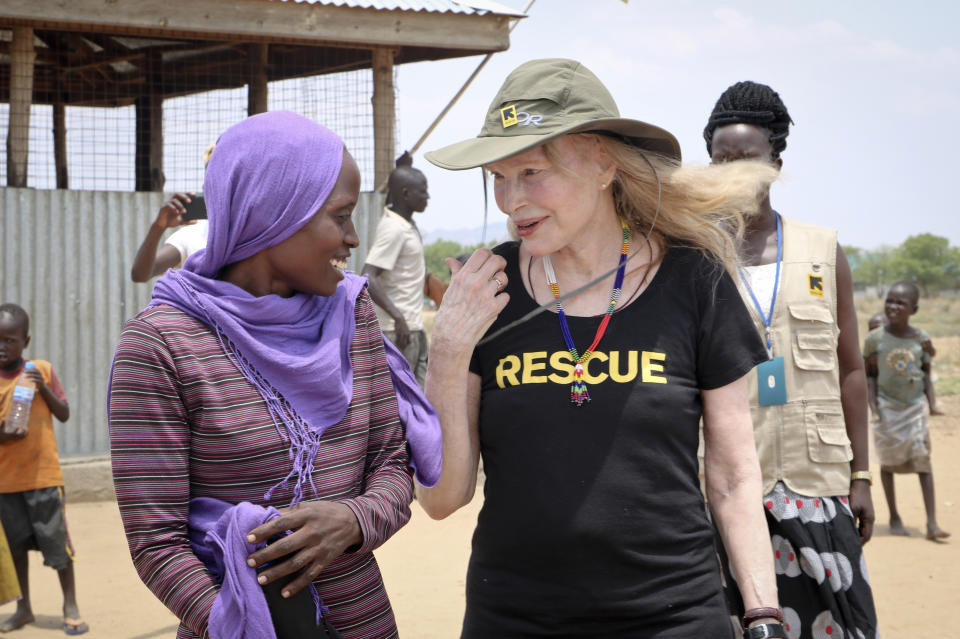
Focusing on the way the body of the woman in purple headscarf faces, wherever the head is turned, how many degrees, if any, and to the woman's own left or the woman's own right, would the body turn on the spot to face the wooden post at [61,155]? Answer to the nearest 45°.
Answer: approximately 135° to the woman's own left

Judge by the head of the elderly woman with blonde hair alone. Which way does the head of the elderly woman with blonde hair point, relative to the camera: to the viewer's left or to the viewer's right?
to the viewer's left

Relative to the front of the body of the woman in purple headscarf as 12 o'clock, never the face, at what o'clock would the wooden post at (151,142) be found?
The wooden post is roughly at 7 o'clock from the woman in purple headscarf.

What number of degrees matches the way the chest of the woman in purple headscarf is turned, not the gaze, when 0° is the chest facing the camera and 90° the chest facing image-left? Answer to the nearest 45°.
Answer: approximately 315°

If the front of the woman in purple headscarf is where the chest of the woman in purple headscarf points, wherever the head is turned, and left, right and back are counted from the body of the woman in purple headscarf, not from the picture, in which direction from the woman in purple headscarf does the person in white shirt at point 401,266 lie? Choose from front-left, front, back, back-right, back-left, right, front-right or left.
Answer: back-left

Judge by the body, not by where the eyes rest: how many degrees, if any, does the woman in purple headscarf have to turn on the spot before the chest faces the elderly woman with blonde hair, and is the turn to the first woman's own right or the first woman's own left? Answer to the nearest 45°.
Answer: approximately 45° to the first woman's own left

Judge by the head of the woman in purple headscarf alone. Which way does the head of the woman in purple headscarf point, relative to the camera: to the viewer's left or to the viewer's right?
to the viewer's right

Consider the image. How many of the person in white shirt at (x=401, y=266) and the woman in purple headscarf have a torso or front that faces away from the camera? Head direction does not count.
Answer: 0

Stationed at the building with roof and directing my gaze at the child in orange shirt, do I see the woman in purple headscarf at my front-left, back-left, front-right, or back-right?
front-left

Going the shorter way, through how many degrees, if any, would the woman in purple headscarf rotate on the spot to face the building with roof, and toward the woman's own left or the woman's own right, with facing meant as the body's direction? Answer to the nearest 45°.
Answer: approximately 135° to the woman's own left
